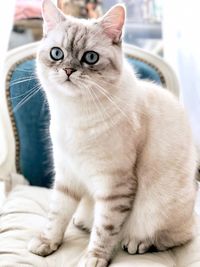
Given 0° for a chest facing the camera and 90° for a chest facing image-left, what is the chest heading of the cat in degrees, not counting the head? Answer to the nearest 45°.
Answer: approximately 45°

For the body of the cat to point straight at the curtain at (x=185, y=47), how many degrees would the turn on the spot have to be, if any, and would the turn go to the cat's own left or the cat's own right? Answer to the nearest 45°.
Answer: approximately 180°
